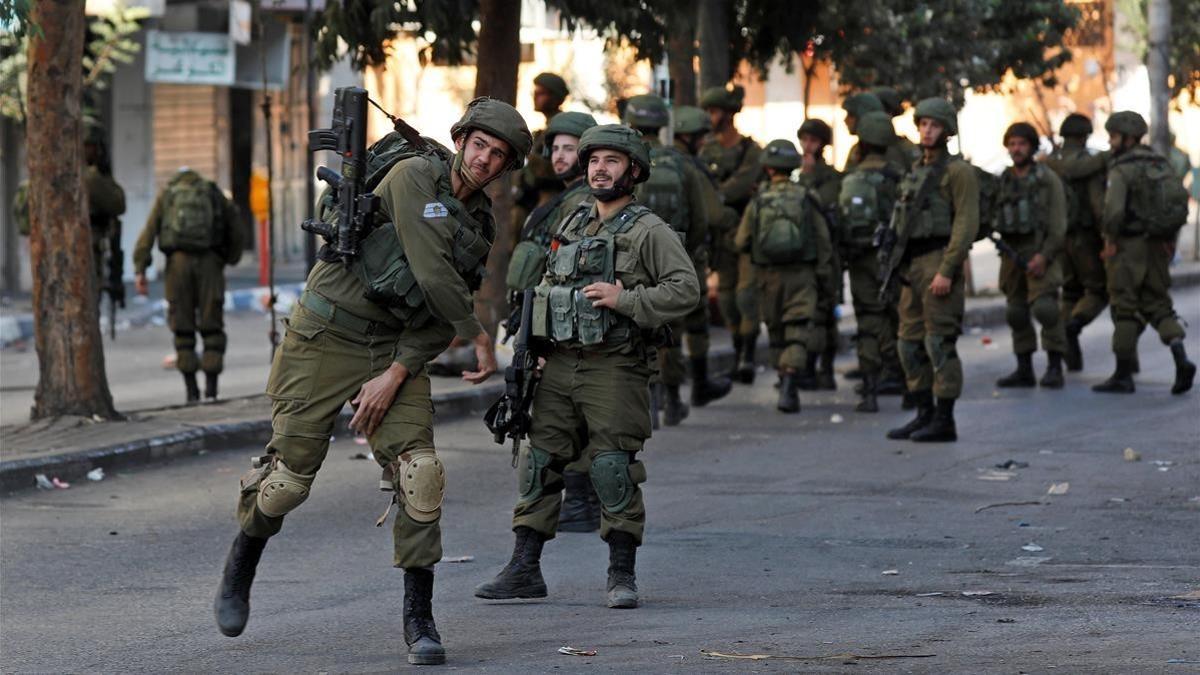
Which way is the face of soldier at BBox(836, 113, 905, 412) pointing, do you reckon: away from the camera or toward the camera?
away from the camera

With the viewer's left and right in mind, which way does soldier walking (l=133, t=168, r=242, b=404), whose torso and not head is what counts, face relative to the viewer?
facing away from the viewer

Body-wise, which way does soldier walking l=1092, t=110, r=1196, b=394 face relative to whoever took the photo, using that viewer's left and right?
facing away from the viewer and to the left of the viewer

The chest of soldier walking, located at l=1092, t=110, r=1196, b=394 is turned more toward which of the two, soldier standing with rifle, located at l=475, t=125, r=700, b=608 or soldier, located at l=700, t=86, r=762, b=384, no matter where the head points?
the soldier

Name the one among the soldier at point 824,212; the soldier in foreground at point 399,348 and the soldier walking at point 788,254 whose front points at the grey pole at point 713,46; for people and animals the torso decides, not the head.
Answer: the soldier walking

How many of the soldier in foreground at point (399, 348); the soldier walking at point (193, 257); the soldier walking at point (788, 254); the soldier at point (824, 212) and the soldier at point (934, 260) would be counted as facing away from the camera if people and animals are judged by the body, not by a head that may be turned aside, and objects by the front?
2

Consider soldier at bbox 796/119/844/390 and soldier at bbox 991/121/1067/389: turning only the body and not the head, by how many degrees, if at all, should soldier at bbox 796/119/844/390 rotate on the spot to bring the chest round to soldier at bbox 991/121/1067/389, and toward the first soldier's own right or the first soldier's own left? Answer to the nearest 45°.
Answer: approximately 135° to the first soldier's own left

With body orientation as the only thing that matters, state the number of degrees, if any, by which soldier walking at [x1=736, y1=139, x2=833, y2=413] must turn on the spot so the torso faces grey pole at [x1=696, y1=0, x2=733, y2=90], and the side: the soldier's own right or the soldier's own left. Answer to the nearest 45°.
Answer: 0° — they already face it

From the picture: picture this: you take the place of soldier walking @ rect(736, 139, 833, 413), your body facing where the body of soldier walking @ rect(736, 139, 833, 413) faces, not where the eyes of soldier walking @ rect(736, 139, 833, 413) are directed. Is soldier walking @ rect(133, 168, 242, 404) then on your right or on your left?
on your left

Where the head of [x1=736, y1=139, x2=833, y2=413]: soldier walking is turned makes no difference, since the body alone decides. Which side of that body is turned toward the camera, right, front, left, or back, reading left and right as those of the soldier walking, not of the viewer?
back

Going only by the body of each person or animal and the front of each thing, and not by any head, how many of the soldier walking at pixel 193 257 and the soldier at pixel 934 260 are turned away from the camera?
1

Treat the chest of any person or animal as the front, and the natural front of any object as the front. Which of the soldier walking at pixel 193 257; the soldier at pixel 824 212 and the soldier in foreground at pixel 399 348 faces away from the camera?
the soldier walking
